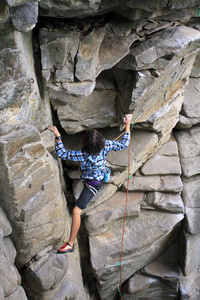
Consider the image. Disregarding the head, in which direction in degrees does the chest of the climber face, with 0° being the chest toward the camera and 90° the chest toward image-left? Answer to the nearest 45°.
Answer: approximately 180°

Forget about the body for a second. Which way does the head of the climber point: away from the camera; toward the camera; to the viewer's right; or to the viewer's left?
away from the camera
